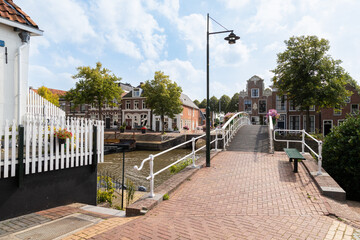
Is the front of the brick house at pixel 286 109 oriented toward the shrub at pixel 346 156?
yes

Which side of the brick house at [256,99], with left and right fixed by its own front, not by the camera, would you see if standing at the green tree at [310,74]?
front

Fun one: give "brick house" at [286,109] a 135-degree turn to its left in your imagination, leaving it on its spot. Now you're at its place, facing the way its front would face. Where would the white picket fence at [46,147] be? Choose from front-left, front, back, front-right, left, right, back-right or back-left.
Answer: back-right

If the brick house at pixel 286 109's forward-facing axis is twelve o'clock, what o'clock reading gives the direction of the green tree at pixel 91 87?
The green tree is roughly at 2 o'clock from the brick house.

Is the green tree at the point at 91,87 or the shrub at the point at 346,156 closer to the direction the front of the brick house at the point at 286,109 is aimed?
the shrub

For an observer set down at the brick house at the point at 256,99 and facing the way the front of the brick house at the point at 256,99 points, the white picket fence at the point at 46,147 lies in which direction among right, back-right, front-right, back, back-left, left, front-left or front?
front

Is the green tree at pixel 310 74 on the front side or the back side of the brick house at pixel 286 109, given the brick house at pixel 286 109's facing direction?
on the front side

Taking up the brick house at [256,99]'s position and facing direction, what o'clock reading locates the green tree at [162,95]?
The green tree is roughly at 2 o'clock from the brick house.

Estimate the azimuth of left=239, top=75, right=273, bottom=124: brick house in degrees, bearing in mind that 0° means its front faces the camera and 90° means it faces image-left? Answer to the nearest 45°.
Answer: approximately 0°

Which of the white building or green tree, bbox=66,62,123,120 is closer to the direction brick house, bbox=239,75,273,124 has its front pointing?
the white building

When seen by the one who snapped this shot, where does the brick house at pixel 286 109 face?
facing the viewer

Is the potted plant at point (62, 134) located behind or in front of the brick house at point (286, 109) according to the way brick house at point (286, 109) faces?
in front

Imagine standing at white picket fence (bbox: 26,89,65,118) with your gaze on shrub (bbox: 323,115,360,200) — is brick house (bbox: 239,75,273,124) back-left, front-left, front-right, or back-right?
front-left

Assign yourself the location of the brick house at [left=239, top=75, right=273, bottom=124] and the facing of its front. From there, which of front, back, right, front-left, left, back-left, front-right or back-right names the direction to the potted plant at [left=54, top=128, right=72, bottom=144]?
front
